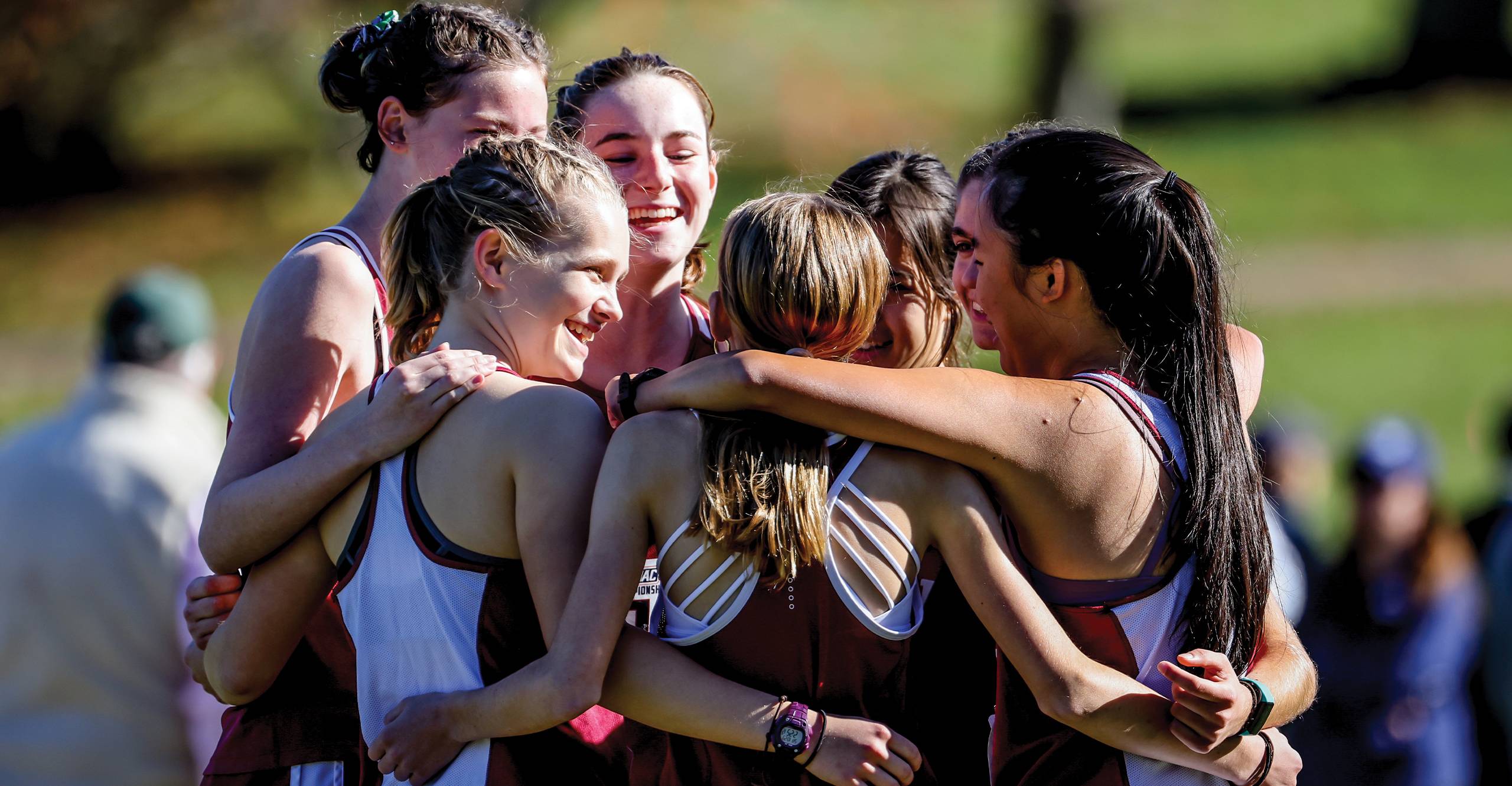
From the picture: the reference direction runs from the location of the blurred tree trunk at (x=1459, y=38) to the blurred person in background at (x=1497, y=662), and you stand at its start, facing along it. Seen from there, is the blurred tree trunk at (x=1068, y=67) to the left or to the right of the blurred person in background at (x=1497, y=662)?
right

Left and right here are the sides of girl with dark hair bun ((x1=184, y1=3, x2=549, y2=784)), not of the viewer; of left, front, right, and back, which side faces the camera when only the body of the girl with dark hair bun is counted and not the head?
right

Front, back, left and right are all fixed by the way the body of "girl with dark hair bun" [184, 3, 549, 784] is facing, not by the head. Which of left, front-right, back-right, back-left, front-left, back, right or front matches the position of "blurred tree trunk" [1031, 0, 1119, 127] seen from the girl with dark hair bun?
front-left

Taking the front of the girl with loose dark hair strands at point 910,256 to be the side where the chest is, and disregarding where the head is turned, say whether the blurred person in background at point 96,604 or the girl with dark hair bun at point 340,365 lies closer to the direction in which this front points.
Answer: the girl with dark hair bun

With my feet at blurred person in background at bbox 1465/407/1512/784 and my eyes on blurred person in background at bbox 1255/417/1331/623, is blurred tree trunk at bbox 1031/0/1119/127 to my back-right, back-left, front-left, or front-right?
front-right

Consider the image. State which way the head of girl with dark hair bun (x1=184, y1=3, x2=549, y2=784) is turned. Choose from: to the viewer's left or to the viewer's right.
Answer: to the viewer's right

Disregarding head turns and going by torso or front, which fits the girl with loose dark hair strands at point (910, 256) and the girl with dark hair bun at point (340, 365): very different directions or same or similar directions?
very different directions

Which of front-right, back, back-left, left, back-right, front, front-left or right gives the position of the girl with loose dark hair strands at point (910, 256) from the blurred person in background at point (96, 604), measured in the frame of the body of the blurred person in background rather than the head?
right

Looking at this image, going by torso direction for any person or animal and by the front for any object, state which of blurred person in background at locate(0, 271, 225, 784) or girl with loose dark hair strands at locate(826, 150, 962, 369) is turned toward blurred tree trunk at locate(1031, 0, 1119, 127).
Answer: the blurred person in background

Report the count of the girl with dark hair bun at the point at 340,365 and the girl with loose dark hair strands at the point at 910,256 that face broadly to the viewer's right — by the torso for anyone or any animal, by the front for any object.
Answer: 1

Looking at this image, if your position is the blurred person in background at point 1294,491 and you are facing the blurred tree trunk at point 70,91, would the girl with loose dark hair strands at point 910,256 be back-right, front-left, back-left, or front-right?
back-left

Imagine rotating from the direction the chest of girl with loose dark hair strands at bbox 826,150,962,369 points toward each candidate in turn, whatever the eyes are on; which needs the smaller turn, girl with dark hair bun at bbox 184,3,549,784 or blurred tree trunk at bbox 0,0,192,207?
the girl with dark hair bun

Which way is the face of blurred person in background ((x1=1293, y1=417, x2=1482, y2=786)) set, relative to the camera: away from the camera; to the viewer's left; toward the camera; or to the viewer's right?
toward the camera

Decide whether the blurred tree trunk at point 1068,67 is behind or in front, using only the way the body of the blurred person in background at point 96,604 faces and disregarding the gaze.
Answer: in front

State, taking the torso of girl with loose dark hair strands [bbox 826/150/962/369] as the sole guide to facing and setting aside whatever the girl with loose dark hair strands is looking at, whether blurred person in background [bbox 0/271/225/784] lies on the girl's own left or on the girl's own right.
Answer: on the girl's own right
